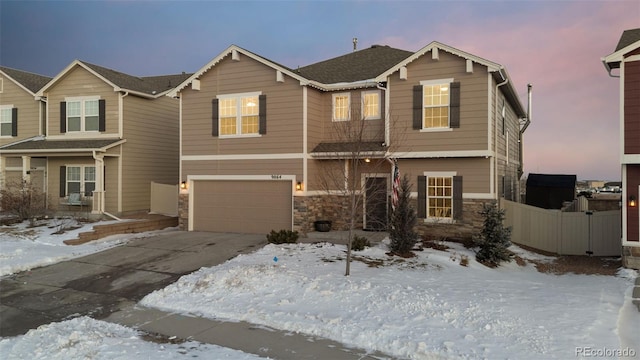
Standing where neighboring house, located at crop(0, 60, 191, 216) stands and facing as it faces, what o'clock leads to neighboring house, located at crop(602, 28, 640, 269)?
neighboring house, located at crop(602, 28, 640, 269) is roughly at 9 o'clock from neighboring house, located at crop(0, 60, 191, 216).

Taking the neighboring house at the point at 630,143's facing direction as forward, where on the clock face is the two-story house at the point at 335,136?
The two-story house is roughly at 3 o'clock from the neighboring house.

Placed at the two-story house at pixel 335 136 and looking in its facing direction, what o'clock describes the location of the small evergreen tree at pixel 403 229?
The small evergreen tree is roughly at 11 o'clock from the two-story house.

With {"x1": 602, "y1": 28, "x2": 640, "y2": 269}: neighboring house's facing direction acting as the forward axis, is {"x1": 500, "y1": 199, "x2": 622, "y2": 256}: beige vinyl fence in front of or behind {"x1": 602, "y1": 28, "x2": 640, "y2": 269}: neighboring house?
behind

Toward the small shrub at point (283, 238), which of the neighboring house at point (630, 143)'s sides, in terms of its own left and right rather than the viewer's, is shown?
right

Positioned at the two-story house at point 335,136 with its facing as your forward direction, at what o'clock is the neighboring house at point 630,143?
The neighboring house is roughly at 10 o'clock from the two-story house.

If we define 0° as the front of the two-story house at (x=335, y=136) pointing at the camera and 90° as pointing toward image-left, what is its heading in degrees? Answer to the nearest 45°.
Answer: approximately 0°

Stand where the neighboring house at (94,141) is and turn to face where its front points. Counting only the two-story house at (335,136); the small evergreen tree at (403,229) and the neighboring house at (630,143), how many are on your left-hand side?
3

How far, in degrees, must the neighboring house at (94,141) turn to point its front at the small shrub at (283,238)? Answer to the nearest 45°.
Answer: approximately 90° to its left

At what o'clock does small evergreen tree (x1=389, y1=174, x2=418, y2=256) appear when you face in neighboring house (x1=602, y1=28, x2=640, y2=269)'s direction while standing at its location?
The small evergreen tree is roughly at 2 o'clock from the neighboring house.

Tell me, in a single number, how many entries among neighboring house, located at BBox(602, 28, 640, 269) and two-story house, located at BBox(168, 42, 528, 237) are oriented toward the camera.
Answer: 2

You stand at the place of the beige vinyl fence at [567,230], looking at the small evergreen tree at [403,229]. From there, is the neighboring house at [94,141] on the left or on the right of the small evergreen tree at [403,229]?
right

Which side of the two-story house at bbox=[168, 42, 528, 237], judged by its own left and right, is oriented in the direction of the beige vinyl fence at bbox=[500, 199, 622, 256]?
left
